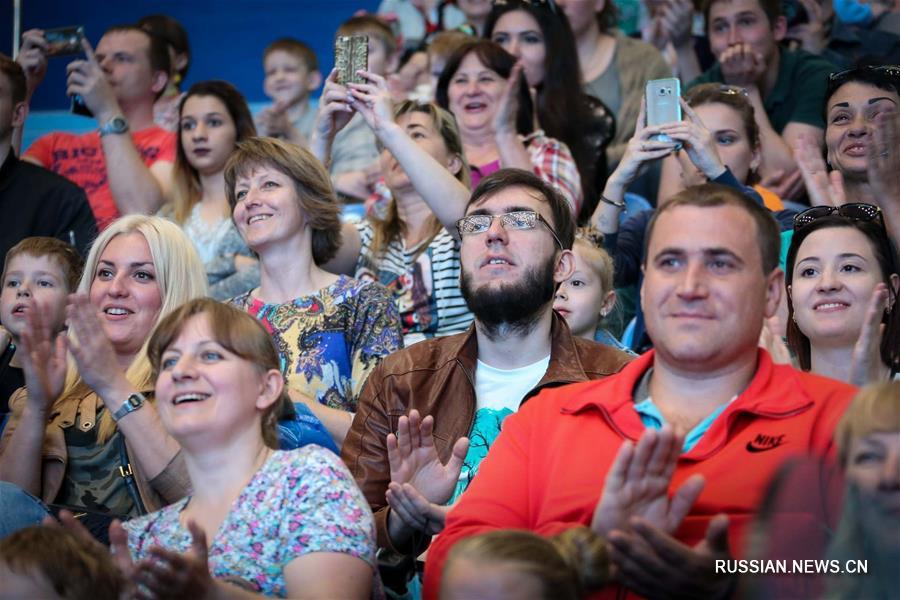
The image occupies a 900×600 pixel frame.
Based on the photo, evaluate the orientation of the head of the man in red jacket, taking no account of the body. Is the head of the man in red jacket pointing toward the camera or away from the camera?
toward the camera

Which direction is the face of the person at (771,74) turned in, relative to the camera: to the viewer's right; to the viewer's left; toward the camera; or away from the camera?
toward the camera

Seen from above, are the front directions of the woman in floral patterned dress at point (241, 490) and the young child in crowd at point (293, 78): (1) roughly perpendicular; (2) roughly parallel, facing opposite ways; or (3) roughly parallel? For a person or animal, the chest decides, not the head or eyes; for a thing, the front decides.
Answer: roughly parallel

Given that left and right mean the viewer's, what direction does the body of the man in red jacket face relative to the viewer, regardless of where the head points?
facing the viewer and to the left of the viewer

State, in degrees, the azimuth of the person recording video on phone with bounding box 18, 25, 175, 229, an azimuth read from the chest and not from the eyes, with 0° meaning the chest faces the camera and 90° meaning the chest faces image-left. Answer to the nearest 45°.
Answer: approximately 45°

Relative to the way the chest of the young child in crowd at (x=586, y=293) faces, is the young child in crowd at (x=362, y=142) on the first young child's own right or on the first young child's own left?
on the first young child's own right

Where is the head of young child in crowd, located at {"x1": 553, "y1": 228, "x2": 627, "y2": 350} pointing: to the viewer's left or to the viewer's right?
to the viewer's left

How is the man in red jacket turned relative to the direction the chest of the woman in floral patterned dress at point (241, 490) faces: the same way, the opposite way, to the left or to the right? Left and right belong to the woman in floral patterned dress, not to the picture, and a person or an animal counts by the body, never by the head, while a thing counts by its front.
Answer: the same way

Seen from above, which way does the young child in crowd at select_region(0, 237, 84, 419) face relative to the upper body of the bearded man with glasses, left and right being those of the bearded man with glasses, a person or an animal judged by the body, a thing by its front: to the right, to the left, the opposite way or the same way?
the same way

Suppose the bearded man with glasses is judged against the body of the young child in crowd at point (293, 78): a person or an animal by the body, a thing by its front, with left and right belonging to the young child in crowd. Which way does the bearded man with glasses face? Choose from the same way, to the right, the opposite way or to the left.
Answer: the same way

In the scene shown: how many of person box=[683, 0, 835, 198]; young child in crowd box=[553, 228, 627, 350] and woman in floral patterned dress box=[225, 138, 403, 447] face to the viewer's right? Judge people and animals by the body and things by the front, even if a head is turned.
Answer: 0

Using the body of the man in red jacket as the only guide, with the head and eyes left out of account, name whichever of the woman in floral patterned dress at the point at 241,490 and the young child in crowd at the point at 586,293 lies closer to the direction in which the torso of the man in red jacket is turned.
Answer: the woman in floral patterned dress

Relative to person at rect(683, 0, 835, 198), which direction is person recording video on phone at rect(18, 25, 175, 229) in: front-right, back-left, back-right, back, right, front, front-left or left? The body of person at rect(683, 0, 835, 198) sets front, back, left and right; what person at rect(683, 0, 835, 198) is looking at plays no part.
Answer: front-right

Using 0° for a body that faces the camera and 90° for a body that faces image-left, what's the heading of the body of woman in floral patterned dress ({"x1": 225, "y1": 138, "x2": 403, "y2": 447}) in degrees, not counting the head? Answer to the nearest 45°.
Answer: approximately 45°

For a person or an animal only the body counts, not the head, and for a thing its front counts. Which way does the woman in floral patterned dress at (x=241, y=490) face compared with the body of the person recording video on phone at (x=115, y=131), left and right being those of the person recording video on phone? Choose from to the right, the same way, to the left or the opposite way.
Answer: the same way

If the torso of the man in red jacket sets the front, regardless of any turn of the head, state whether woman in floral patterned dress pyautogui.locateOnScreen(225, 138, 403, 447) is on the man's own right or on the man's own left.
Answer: on the man's own right

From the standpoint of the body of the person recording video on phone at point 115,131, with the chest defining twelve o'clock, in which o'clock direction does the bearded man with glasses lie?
The bearded man with glasses is roughly at 10 o'clock from the person recording video on phone.

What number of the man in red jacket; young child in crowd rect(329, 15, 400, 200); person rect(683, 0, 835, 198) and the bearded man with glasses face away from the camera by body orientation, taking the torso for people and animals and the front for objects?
0

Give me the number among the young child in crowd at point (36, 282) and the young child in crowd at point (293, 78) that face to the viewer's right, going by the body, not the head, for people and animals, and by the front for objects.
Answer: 0
